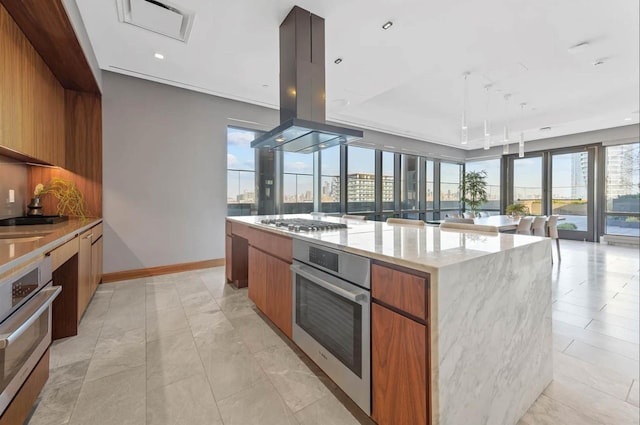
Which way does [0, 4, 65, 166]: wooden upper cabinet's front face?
to the viewer's right

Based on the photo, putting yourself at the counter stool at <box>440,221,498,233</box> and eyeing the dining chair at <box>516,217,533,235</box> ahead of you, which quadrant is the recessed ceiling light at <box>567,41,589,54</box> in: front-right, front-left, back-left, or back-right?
front-right

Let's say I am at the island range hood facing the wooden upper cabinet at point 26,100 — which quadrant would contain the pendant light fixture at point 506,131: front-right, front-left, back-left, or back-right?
back-right

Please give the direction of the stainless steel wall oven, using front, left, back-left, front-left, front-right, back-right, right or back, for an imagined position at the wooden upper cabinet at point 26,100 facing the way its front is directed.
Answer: right

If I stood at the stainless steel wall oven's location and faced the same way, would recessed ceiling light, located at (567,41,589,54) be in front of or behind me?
in front

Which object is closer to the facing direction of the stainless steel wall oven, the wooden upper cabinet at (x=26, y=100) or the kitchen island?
the kitchen island

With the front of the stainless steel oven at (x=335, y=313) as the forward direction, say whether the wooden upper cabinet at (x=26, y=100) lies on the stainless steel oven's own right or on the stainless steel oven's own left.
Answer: on the stainless steel oven's own right

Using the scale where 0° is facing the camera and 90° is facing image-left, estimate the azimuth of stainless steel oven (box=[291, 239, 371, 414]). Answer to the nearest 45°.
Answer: approximately 45°

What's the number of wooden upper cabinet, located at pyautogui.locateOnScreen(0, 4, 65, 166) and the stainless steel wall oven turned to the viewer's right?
2

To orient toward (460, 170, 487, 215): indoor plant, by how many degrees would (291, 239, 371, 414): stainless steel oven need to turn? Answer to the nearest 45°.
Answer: approximately 180°

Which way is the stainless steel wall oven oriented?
to the viewer's right

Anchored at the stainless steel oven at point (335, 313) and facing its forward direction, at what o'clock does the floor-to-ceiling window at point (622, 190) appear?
The floor-to-ceiling window is roughly at 6 o'clock from the stainless steel oven.

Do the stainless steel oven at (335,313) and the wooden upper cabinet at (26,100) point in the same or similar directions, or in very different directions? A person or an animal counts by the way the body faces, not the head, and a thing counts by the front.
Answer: very different directions
